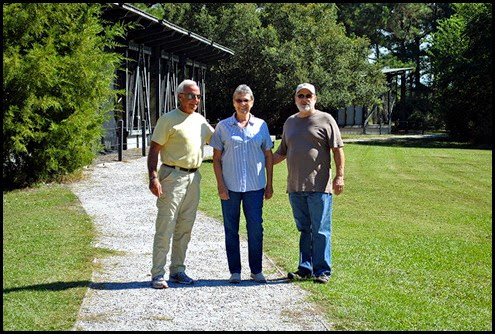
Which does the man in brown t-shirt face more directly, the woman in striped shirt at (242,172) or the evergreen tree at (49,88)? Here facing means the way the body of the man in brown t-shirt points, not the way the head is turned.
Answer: the woman in striped shirt

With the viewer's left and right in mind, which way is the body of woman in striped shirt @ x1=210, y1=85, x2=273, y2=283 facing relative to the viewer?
facing the viewer

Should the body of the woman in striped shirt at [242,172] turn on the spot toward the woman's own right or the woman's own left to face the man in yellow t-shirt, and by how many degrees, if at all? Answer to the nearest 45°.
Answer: approximately 90° to the woman's own right

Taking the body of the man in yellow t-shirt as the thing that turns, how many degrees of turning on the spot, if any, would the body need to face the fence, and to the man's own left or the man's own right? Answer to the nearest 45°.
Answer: approximately 135° to the man's own left

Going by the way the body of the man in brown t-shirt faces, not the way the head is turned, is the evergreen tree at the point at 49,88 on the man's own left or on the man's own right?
on the man's own right

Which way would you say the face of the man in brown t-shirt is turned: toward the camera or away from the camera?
toward the camera

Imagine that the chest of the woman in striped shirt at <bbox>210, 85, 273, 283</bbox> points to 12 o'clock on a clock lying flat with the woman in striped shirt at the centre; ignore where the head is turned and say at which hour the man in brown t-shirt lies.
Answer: The man in brown t-shirt is roughly at 9 o'clock from the woman in striped shirt.

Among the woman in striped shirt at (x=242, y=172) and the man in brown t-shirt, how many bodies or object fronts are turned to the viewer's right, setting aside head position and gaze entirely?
0

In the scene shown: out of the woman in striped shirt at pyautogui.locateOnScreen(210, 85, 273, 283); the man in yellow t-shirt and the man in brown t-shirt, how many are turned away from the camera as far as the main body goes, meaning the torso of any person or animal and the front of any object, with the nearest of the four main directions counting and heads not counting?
0

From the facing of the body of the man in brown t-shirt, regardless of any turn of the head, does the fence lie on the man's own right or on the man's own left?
on the man's own right

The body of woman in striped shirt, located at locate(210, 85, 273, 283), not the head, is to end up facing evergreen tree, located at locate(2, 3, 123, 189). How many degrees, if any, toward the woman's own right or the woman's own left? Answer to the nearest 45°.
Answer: approximately 135° to the woman's own right

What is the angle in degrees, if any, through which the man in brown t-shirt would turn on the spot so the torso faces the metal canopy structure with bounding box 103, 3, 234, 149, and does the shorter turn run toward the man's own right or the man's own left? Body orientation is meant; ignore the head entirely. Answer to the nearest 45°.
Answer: approximately 135° to the man's own right

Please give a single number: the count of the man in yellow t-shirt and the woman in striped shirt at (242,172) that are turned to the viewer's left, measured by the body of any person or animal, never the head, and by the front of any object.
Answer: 0

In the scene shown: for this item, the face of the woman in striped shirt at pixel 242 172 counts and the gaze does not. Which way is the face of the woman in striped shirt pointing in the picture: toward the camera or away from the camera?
toward the camera

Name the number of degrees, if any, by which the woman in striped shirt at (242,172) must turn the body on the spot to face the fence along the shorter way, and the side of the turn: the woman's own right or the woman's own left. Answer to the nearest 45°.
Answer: approximately 180°

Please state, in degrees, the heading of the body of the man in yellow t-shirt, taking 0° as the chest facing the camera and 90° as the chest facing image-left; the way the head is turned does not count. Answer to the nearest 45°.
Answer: approximately 315°
